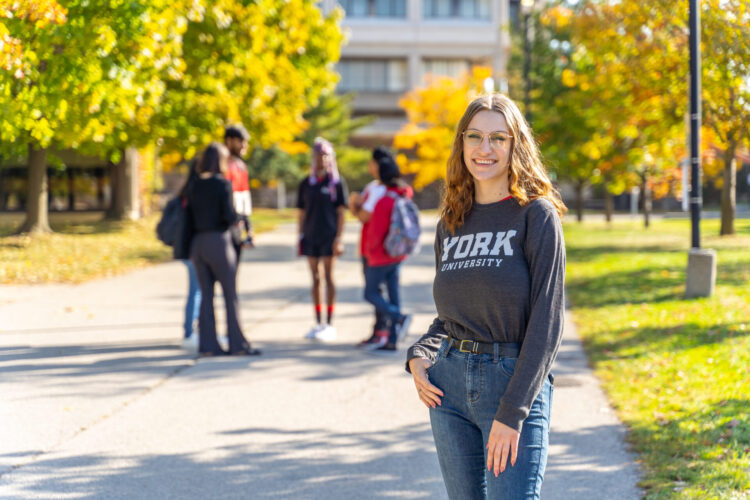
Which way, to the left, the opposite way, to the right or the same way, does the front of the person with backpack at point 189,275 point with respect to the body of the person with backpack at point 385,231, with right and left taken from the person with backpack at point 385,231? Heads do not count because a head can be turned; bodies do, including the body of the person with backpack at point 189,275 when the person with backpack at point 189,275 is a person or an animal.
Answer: the opposite way

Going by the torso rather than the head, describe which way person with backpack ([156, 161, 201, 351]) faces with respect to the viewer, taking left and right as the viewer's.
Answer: facing to the right of the viewer

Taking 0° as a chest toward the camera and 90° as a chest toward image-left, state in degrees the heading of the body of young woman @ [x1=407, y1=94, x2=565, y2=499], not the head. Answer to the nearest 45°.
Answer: approximately 45°

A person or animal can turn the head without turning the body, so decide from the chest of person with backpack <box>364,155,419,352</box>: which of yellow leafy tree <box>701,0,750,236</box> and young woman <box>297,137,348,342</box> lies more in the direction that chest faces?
the young woman

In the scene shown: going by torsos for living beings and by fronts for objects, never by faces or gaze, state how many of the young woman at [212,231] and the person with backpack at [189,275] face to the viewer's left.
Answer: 0

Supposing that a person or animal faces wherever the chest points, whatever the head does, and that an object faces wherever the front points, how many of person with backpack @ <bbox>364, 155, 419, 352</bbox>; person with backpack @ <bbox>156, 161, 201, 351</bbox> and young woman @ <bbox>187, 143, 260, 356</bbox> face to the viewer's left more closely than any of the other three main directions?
1

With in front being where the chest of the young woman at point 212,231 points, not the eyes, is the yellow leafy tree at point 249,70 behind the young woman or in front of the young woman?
in front

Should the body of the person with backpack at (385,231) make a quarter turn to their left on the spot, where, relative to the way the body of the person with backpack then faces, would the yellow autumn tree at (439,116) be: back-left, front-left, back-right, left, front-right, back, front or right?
back

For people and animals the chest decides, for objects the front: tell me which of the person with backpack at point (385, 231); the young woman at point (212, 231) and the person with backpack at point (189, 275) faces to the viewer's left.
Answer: the person with backpack at point (385, 231)

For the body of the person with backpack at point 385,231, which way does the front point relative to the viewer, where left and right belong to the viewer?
facing to the left of the viewer

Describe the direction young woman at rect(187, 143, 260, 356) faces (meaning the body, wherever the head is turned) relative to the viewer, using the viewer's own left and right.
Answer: facing away from the viewer and to the right of the viewer

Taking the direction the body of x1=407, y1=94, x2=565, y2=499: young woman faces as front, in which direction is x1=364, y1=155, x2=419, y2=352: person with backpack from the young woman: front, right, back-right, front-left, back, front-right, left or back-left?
back-right

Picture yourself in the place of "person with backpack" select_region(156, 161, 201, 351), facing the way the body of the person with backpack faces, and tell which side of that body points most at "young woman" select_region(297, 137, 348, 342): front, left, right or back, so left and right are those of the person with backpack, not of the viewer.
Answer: front

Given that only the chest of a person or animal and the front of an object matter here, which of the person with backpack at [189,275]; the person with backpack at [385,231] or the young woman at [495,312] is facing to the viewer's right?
the person with backpack at [189,275]

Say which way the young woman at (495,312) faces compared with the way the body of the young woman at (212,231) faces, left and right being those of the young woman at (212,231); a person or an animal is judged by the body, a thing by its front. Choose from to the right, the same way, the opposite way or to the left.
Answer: the opposite way
